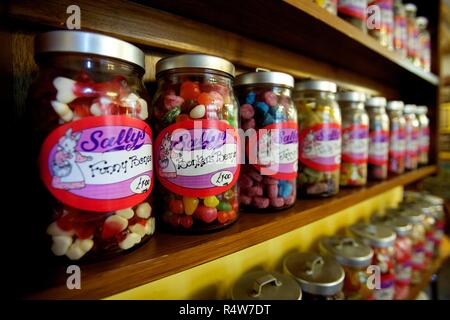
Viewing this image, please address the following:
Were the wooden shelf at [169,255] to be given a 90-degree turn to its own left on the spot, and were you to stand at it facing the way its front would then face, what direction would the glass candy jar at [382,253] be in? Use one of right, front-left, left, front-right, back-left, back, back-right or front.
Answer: front

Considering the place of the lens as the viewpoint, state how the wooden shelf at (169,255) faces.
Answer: facing the viewer and to the right of the viewer
